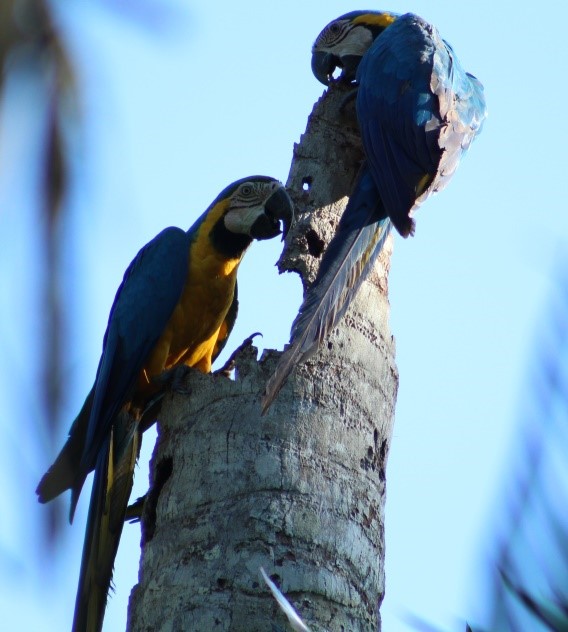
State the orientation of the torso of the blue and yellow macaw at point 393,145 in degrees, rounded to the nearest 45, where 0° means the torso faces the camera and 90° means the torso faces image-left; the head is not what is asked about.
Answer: approximately 135°
